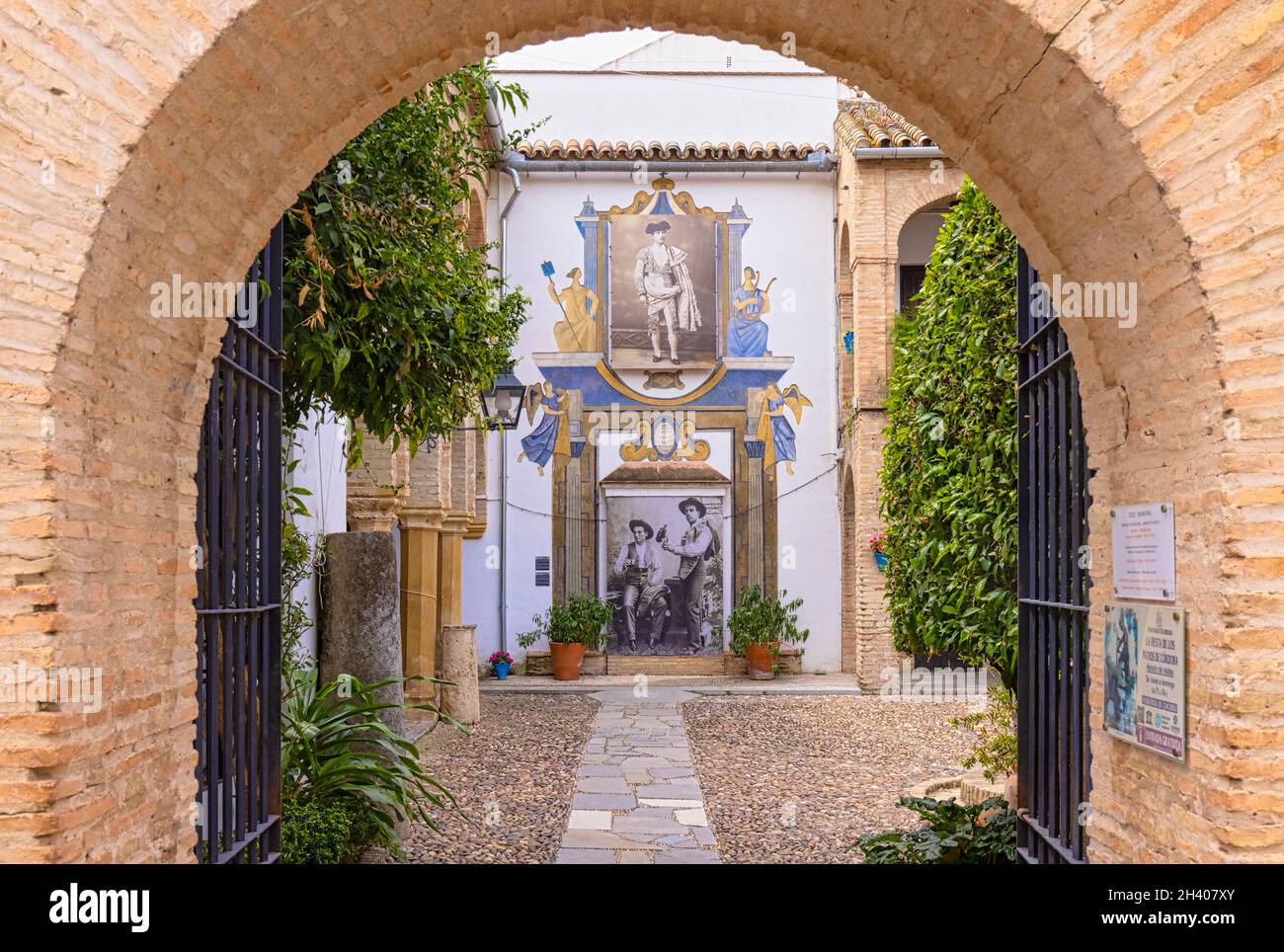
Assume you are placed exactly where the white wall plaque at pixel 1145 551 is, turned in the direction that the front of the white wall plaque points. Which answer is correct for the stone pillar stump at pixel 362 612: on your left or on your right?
on your right

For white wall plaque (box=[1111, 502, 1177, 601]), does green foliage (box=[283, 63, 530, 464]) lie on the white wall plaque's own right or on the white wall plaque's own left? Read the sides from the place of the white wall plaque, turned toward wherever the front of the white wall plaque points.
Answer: on the white wall plaque's own right

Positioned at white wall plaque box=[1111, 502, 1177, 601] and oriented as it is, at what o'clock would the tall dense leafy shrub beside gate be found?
The tall dense leafy shrub beside gate is roughly at 4 o'clock from the white wall plaque.

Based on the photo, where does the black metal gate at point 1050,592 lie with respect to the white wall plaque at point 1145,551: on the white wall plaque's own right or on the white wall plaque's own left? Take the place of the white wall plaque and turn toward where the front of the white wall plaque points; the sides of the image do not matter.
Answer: on the white wall plaque's own right

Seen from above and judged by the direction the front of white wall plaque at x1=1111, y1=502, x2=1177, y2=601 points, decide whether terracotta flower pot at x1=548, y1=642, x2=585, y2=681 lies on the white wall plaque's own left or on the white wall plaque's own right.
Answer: on the white wall plaque's own right

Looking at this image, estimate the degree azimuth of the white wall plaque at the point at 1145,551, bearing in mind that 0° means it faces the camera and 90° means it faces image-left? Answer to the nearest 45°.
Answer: approximately 45°

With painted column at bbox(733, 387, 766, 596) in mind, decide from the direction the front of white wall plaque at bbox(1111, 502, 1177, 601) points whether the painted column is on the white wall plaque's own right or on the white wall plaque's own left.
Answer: on the white wall plaque's own right

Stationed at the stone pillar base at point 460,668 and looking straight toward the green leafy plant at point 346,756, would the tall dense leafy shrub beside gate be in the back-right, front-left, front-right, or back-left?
front-left

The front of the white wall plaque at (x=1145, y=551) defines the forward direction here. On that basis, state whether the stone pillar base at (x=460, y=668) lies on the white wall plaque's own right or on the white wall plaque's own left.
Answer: on the white wall plaque's own right

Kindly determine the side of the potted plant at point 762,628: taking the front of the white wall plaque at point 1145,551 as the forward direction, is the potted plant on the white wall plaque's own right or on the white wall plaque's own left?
on the white wall plaque's own right

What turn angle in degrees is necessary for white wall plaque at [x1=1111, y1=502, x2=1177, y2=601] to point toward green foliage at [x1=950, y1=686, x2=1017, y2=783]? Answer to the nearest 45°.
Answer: approximately 135° to its right

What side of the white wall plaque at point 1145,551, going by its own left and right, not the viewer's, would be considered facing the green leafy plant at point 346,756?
right
